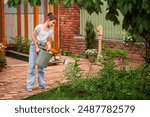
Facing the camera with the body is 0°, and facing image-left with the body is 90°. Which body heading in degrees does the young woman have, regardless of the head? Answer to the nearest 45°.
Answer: approximately 315°

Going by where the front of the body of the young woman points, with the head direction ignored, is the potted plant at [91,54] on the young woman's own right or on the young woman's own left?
on the young woman's own left

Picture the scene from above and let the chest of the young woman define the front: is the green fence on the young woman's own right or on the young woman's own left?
on the young woman's own left

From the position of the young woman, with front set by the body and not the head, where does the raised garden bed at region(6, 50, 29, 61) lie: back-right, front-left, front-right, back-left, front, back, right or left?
back-left
